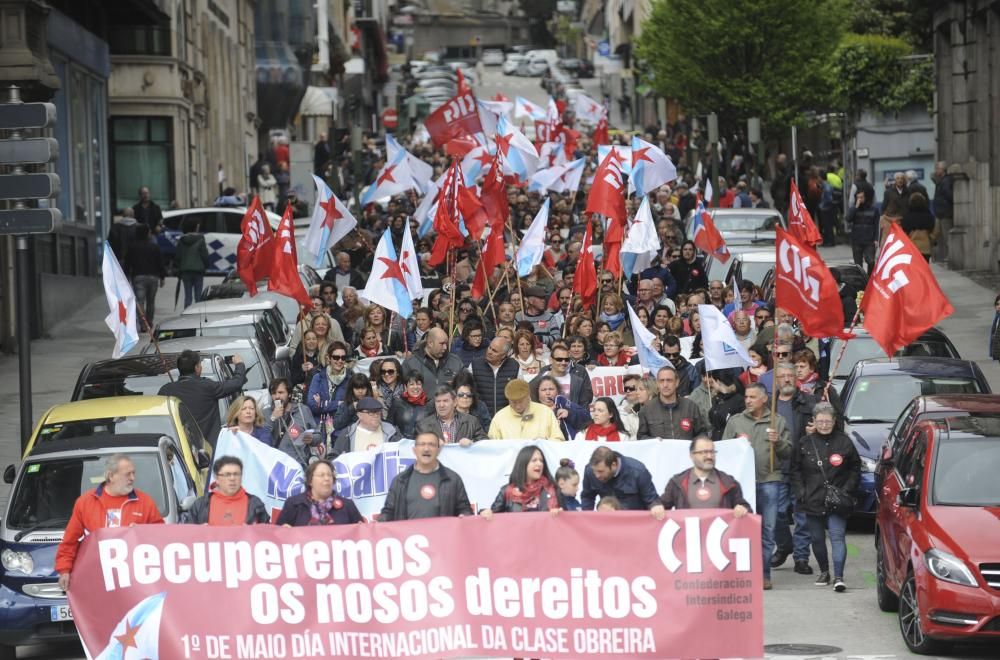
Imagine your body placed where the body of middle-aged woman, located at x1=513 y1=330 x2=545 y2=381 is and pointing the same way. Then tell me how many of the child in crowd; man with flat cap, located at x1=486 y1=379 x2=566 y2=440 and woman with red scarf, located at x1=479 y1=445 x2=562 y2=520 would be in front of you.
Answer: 3

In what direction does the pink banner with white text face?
toward the camera

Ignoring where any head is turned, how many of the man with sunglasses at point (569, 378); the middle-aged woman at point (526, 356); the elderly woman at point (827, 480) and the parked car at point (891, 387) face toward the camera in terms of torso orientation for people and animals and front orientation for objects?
4

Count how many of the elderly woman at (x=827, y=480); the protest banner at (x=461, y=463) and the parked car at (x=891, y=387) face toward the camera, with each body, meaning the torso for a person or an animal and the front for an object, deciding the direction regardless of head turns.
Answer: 3

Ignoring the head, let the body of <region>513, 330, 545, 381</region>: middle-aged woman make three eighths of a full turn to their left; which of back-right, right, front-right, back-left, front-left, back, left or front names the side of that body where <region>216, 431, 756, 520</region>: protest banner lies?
back-right

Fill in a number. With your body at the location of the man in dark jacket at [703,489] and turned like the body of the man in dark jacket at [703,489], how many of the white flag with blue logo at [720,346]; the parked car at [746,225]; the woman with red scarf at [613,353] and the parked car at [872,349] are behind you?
4

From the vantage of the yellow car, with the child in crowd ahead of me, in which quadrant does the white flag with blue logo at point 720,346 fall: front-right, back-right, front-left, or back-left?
front-left

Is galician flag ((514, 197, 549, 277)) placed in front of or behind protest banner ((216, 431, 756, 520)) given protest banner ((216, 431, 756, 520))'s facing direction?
behind

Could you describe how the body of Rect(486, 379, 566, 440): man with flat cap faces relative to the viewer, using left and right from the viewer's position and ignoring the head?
facing the viewer

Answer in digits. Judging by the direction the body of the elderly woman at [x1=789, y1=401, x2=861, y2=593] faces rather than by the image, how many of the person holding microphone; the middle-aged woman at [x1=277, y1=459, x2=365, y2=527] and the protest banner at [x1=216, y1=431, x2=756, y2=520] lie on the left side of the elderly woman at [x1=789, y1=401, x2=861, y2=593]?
0

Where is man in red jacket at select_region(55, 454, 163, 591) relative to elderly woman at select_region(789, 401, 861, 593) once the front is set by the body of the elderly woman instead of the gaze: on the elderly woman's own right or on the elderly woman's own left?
on the elderly woman's own right

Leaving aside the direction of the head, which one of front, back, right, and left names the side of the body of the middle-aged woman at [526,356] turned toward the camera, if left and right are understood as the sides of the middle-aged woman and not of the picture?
front

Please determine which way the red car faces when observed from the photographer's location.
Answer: facing the viewer and to the right of the viewer

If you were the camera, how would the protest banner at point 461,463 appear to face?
facing the viewer

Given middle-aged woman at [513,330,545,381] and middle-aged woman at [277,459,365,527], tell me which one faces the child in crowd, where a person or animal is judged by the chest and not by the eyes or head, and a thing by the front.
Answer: middle-aged woman at [513,330,545,381]

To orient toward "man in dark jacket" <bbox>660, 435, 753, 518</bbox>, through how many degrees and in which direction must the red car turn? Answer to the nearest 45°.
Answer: approximately 135° to its right

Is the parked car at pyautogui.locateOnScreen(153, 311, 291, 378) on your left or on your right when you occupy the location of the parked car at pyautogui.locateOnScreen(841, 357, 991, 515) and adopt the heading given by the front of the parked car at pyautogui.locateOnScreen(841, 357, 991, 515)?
on your right

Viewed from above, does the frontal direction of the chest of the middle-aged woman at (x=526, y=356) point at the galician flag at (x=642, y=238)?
no

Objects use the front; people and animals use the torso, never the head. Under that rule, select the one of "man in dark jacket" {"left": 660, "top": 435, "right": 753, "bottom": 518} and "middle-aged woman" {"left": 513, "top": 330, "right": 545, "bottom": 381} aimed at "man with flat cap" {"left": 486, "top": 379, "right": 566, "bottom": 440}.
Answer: the middle-aged woman
